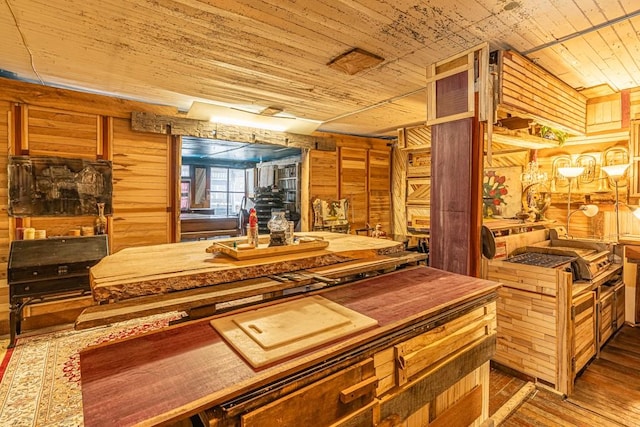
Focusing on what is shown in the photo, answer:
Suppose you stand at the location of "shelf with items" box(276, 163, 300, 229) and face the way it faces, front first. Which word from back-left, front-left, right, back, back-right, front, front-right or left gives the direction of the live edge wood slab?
front-left

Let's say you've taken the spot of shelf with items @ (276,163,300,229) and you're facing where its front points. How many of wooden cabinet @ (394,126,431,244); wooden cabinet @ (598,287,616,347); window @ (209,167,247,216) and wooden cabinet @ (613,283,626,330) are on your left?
3

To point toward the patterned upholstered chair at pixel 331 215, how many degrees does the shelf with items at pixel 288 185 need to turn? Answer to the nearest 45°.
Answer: approximately 90° to its left

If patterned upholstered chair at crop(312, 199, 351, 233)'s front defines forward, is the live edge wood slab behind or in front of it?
in front

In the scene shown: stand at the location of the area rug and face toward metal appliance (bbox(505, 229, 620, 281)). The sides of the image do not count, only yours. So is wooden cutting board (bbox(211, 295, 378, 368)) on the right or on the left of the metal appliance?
right

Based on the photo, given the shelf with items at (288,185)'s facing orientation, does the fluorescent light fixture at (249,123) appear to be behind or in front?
in front

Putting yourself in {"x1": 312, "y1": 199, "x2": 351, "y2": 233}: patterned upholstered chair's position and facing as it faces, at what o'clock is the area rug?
The area rug is roughly at 1 o'clock from the patterned upholstered chair.

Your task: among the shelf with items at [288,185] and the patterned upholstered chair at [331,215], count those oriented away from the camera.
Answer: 0

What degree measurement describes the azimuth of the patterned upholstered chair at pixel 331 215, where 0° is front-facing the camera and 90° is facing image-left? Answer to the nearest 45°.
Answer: approximately 0°

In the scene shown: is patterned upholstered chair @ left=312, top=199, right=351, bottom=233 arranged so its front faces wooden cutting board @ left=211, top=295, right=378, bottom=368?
yes

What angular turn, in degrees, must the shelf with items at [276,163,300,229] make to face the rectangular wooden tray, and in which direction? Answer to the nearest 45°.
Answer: approximately 45° to its left

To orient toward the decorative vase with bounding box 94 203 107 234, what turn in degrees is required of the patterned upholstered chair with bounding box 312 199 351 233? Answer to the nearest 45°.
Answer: approximately 45° to its right

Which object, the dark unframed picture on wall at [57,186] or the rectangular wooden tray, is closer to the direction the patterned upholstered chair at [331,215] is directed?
the rectangular wooden tray

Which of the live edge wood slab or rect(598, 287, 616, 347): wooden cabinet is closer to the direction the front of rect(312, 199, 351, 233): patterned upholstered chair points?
the live edge wood slab
